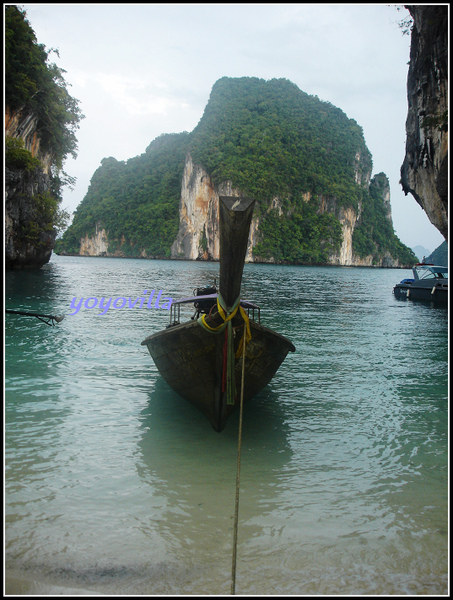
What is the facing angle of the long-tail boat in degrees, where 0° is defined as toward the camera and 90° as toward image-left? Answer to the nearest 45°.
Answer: approximately 0°

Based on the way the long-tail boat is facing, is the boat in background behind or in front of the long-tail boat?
behind
